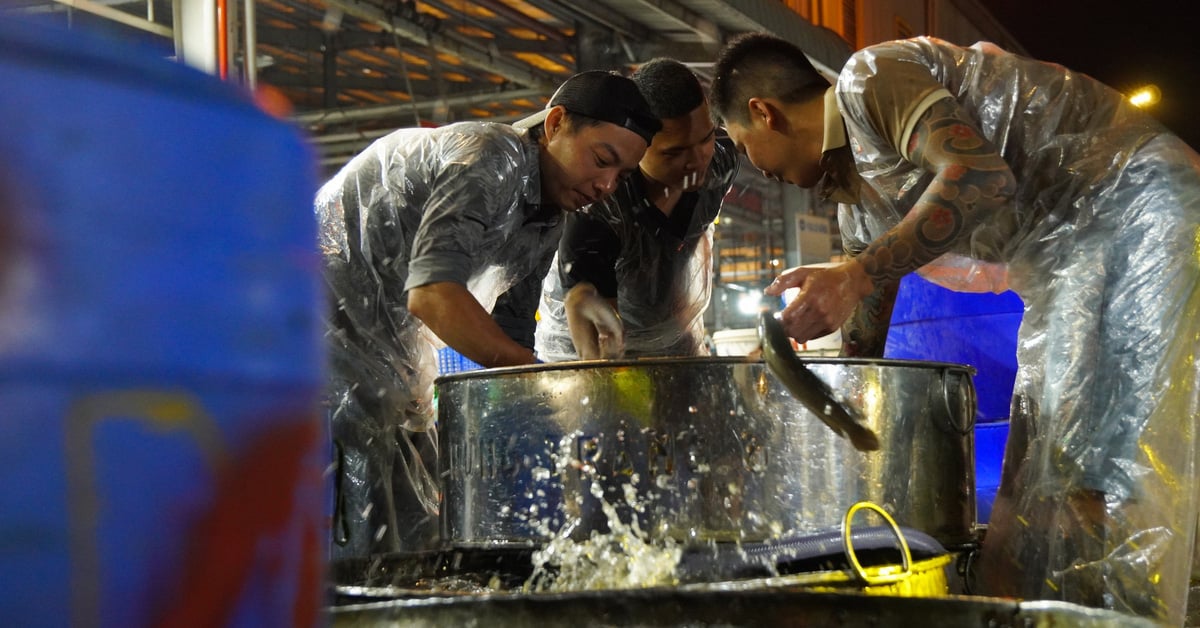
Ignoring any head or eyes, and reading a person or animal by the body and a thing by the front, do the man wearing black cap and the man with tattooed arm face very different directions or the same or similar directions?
very different directions

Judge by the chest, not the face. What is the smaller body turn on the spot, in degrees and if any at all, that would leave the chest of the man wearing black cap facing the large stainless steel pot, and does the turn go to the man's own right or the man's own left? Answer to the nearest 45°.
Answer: approximately 45° to the man's own right

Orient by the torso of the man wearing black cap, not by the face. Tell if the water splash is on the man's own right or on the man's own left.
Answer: on the man's own right

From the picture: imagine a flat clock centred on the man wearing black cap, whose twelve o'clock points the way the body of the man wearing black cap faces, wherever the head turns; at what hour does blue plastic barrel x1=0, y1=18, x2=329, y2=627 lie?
The blue plastic barrel is roughly at 3 o'clock from the man wearing black cap.

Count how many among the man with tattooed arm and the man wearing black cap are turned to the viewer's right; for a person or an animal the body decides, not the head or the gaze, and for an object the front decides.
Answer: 1

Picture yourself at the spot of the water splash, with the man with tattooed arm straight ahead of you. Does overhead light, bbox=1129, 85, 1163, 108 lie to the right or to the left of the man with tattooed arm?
left

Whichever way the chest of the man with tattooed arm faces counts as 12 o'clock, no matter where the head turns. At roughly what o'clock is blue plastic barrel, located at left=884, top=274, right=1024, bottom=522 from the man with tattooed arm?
The blue plastic barrel is roughly at 3 o'clock from the man with tattooed arm.

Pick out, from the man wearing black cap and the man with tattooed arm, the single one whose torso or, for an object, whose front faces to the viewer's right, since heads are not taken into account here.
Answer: the man wearing black cap

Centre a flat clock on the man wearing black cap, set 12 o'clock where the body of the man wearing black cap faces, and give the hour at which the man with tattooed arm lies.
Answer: The man with tattooed arm is roughly at 1 o'clock from the man wearing black cap.

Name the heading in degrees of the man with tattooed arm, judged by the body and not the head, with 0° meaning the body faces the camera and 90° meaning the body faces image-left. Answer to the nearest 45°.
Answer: approximately 90°

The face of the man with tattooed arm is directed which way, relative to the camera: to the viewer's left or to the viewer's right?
to the viewer's left

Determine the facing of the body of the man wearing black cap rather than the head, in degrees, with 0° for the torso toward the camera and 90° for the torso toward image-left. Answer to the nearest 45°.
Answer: approximately 270°

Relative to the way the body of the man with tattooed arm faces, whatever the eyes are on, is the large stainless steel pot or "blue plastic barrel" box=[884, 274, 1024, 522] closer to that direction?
the large stainless steel pot
